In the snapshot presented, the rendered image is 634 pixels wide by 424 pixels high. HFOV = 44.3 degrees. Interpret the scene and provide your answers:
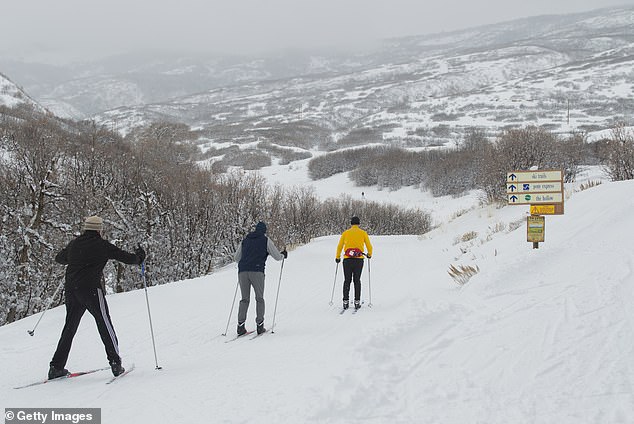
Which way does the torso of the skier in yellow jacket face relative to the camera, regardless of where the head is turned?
away from the camera

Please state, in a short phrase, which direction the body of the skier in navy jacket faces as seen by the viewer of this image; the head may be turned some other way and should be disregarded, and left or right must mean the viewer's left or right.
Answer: facing away from the viewer and to the right of the viewer

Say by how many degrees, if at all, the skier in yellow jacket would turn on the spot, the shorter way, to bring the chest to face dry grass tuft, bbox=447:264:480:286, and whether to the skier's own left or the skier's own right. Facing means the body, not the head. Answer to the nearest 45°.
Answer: approximately 90° to the skier's own right

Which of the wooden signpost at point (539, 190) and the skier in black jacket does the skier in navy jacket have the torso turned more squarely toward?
the wooden signpost

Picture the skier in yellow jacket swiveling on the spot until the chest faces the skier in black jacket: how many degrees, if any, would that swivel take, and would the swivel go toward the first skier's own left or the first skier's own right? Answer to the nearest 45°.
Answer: approximately 135° to the first skier's own left

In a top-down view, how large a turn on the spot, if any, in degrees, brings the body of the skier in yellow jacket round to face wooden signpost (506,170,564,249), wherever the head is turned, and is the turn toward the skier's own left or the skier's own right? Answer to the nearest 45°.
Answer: approximately 90° to the skier's own right

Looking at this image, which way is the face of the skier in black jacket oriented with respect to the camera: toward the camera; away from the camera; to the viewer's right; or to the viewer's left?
away from the camera
